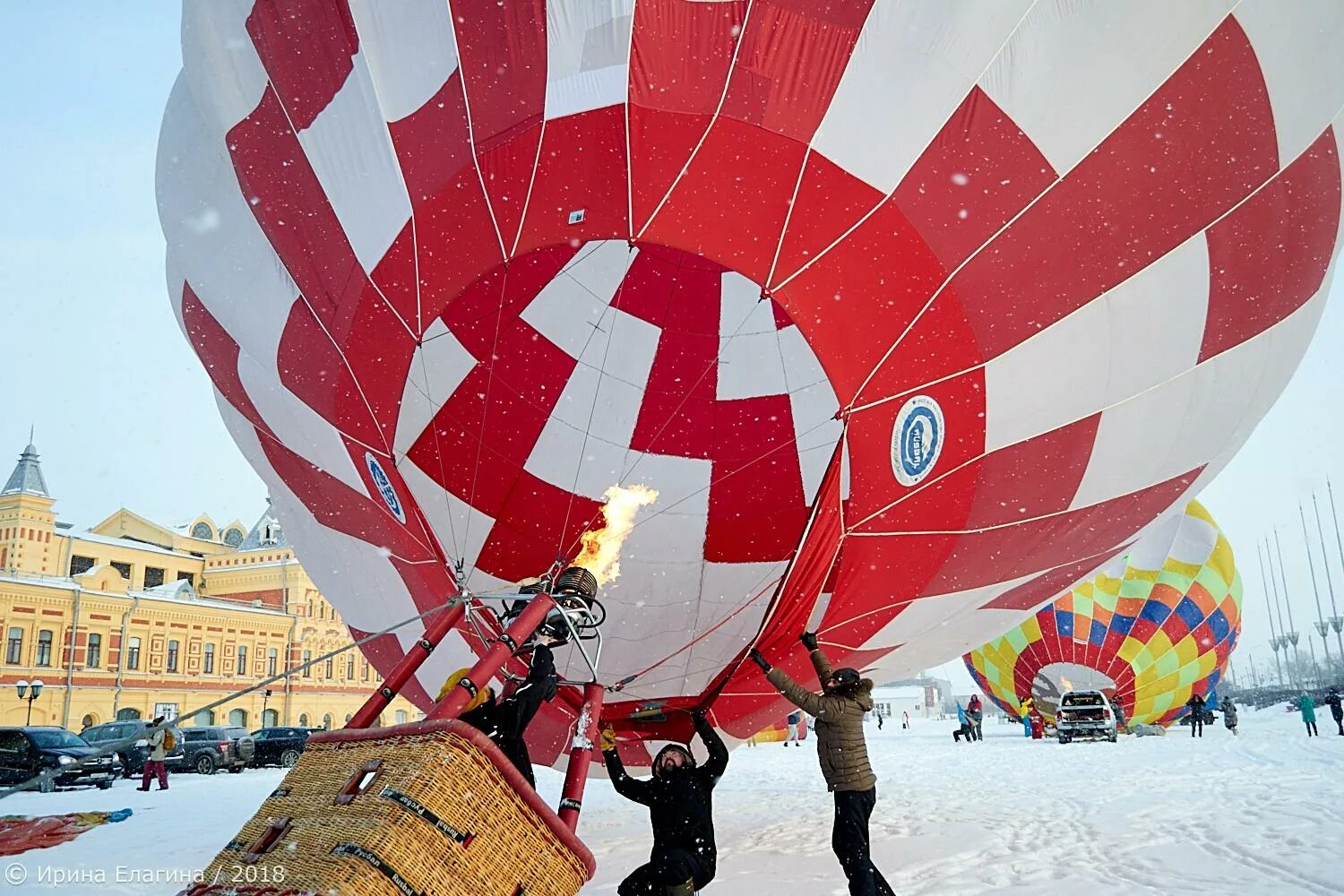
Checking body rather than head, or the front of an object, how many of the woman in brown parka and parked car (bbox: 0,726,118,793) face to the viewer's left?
1

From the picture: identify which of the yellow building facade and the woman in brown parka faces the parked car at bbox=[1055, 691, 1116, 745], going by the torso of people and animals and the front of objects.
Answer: the yellow building facade

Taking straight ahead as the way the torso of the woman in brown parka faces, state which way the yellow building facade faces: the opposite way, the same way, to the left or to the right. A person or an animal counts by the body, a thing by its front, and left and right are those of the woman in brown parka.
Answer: the opposite way

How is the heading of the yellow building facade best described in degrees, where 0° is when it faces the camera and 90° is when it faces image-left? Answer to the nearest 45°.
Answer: approximately 315°

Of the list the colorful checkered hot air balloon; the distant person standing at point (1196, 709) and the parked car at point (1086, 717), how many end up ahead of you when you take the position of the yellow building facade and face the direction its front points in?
3

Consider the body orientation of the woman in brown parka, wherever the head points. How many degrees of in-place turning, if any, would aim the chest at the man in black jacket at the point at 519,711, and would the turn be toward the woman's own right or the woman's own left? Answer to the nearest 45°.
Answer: approximately 45° to the woman's own left
